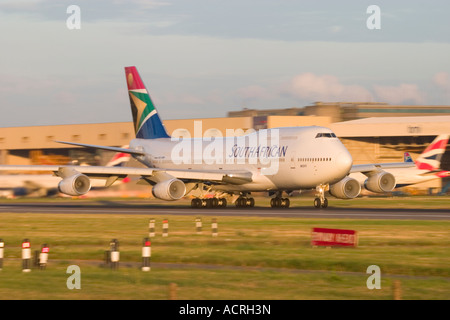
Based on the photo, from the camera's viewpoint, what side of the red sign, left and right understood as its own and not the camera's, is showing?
front
